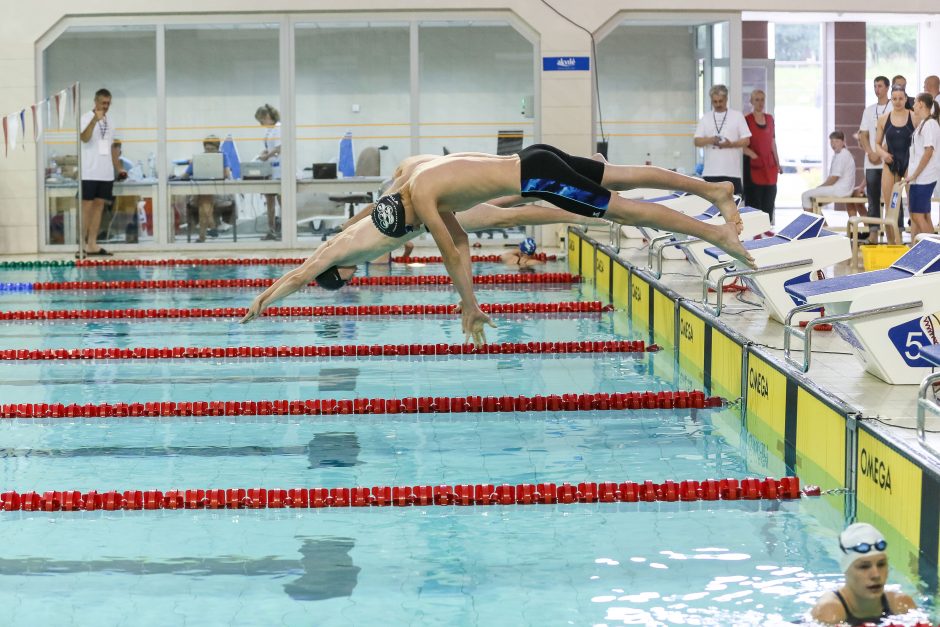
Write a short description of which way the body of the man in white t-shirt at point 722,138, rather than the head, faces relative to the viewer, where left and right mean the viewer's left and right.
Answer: facing the viewer

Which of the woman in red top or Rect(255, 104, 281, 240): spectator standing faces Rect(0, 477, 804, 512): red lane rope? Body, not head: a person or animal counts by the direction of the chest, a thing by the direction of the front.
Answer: the woman in red top

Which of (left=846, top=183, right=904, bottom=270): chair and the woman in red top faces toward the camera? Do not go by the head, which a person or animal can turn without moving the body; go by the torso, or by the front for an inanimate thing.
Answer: the woman in red top

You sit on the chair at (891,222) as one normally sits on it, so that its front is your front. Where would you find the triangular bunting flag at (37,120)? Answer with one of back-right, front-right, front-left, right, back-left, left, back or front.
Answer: front

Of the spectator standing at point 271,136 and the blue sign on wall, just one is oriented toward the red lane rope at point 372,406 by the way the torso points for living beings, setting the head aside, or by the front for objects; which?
the blue sign on wall

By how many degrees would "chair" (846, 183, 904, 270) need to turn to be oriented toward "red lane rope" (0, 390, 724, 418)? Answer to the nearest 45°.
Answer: approximately 45° to its left

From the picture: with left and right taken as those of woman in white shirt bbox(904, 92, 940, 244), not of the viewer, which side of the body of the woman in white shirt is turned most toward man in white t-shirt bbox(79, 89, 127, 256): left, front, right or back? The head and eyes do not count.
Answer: front

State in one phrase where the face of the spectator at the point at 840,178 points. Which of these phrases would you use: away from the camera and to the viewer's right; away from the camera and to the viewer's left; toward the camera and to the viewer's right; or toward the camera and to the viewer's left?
toward the camera and to the viewer's left

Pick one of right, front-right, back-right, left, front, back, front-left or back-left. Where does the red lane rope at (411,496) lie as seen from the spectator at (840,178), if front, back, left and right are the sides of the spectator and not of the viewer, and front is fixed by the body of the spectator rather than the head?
left

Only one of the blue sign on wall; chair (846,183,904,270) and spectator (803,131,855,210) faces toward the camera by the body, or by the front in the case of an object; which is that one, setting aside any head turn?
the blue sign on wall

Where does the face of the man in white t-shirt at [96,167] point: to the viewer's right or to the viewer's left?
to the viewer's right

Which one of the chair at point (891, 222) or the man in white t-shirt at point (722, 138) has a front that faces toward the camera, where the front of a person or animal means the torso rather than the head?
the man in white t-shirt

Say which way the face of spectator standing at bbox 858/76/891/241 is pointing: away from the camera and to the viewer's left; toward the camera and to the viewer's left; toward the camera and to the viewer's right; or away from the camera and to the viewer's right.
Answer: toward the camera and to the viewer's left

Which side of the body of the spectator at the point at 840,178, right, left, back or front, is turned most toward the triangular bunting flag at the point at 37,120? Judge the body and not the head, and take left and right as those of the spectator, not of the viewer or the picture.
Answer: front

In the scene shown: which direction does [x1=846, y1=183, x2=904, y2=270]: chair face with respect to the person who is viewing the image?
facing to the left of the viewer

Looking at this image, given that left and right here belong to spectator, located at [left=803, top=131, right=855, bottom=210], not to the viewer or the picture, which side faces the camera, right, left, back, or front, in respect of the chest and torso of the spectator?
left

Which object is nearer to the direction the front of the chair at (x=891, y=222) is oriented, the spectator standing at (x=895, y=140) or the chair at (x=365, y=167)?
the chair

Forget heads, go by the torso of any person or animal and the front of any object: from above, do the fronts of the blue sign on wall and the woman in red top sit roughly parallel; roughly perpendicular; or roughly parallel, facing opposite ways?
roughly parallel
